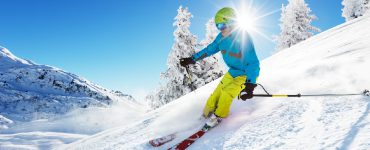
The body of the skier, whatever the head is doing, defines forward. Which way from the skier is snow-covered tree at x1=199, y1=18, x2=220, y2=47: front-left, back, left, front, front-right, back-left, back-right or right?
back-right

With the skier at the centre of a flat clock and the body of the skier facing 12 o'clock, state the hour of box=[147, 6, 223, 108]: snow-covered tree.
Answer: The snow-covered tree is roughly at 4 o'clock from the skier.

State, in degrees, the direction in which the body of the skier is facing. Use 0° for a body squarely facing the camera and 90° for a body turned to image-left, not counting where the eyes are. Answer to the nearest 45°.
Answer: approximately 45°

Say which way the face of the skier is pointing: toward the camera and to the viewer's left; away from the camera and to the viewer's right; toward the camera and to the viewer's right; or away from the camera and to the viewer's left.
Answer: toward the camera and to the viewer's left

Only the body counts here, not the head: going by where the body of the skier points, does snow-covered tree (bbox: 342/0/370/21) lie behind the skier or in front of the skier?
behind
